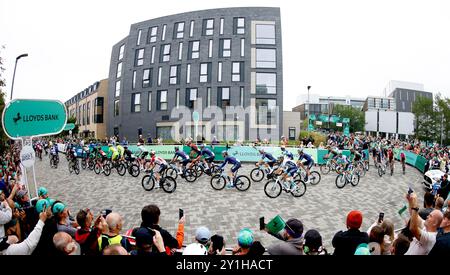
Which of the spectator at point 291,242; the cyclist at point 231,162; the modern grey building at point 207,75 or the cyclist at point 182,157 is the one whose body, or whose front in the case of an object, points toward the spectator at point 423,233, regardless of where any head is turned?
the modern grey building

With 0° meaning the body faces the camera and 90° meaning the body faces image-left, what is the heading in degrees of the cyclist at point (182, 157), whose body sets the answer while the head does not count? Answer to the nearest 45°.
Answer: approximately 90°

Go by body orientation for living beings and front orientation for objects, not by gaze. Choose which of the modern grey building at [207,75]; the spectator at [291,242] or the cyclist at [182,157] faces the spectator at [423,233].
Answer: the modern grey building

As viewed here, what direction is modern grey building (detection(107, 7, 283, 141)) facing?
toward the camera

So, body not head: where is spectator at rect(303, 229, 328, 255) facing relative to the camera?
away from the camera

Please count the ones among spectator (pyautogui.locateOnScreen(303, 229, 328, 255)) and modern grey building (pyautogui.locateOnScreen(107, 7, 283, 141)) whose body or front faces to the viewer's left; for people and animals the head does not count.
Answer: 0

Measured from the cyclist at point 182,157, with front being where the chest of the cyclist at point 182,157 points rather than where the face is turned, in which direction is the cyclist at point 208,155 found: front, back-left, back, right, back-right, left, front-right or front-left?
back

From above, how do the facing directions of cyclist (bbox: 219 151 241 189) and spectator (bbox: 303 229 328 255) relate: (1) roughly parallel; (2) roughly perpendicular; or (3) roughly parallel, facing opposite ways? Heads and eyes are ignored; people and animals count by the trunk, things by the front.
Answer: roughly perpendicular

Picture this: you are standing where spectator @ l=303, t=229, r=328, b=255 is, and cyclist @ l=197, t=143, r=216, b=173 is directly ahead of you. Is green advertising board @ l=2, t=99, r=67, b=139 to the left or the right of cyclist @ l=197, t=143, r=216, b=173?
left

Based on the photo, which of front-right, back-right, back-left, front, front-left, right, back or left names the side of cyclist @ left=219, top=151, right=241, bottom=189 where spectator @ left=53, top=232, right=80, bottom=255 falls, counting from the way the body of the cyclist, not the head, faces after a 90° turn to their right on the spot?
back

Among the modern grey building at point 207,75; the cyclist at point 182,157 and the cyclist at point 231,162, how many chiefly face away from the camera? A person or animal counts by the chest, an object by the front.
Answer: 0

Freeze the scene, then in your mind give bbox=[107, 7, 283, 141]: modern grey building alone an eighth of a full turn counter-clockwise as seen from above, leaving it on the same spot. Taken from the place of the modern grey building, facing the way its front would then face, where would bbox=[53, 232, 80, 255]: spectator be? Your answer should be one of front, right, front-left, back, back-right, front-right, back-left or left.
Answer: front-right

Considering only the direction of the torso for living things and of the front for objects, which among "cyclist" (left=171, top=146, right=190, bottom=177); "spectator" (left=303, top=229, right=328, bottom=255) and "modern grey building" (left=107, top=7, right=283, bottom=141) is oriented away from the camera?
the spectator

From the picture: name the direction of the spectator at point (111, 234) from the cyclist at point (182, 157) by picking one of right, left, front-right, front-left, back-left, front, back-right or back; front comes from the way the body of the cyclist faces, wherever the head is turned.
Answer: left

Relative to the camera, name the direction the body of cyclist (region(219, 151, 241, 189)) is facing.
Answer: to the viewer's left

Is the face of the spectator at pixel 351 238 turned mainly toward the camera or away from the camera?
away from the camera

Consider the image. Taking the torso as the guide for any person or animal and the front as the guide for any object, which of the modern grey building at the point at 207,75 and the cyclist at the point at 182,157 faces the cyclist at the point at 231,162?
the modern grey building

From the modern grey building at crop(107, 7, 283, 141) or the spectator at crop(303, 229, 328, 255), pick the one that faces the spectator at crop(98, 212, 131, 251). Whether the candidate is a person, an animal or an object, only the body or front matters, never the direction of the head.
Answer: the modern grey building

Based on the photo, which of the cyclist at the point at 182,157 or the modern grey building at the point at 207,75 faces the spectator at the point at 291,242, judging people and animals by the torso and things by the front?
the modern grey building

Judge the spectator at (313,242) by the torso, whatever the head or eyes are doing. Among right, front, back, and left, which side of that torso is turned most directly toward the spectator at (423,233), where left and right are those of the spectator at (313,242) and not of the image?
right

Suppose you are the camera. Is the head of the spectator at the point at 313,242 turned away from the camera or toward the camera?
away from the camera

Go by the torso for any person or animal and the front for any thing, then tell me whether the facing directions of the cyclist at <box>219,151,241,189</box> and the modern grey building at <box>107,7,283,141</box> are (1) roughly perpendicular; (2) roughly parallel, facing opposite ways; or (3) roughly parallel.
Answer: roughly perpendicular
